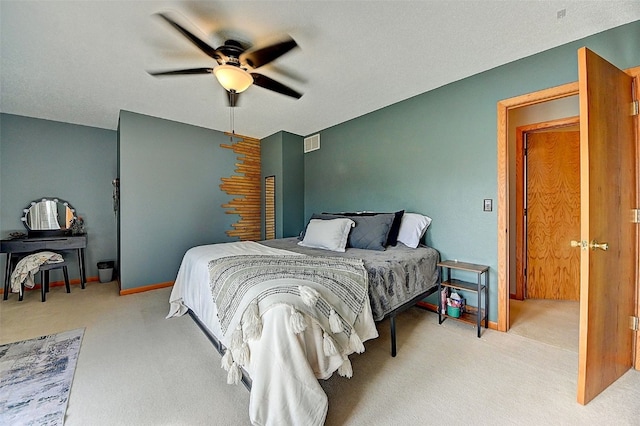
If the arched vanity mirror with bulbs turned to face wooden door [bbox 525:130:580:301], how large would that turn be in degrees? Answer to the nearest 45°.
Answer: approximately 45° to its left

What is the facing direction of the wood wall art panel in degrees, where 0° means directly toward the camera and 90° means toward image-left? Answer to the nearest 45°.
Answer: approximately 315°

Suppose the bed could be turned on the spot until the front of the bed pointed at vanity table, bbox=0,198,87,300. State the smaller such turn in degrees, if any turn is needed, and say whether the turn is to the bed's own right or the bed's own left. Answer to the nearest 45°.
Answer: approximately 90° to the bed's own right

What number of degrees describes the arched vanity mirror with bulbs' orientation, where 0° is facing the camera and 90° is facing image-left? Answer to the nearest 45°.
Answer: approximately 0°

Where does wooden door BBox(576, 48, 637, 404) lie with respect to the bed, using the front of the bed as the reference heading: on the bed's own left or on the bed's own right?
on the bed's own left

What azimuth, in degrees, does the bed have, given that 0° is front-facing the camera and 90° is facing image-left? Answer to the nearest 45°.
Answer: approximately 45°

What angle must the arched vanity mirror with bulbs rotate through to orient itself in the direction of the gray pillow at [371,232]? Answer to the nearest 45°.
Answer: approximately 45° to its left
